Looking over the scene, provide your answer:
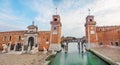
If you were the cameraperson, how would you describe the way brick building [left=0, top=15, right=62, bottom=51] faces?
facing the viewer

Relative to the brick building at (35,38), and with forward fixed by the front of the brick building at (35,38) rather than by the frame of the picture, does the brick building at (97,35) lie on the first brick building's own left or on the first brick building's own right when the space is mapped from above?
on the first brick building's own left

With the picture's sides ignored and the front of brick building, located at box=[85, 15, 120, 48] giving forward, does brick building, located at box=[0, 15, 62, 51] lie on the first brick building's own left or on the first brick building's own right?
on the first brick building's own right

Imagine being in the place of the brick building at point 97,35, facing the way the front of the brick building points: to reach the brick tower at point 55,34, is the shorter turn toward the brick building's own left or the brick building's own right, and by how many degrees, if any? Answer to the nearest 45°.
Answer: approximately 45° to the brick building's own right

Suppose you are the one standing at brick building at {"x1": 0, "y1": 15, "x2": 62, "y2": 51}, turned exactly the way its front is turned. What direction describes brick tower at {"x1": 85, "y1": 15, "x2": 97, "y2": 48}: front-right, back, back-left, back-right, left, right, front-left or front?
left
